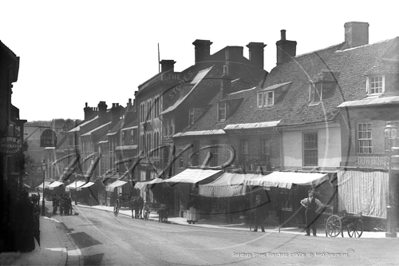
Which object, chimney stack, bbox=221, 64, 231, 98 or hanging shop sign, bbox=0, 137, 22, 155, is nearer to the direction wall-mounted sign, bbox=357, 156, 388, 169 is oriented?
the hanging shop sign

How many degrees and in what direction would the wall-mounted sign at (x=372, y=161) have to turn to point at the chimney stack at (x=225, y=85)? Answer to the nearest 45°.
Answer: approximately 135° to its right

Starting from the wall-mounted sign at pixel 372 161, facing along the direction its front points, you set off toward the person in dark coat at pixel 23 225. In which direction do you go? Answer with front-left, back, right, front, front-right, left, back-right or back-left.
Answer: front-right

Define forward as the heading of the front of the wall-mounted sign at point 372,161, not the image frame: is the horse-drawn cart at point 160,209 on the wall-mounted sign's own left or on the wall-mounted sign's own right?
on the wall-mounted sign's own right

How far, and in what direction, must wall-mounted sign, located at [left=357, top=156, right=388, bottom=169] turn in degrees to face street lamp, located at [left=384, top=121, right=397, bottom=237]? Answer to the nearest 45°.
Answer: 0° — it already faces it

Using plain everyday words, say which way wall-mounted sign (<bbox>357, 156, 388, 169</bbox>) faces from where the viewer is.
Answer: facing the viewer

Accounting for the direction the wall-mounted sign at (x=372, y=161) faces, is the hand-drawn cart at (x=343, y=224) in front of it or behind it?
in front

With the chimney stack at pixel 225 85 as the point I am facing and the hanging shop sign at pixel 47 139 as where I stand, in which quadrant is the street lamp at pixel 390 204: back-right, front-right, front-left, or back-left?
front-right

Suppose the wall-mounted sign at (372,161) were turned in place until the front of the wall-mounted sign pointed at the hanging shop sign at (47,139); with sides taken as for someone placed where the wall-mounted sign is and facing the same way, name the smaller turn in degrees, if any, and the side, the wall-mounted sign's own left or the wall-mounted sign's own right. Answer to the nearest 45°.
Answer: approximately 45° to the wall-mounted sign's own right
